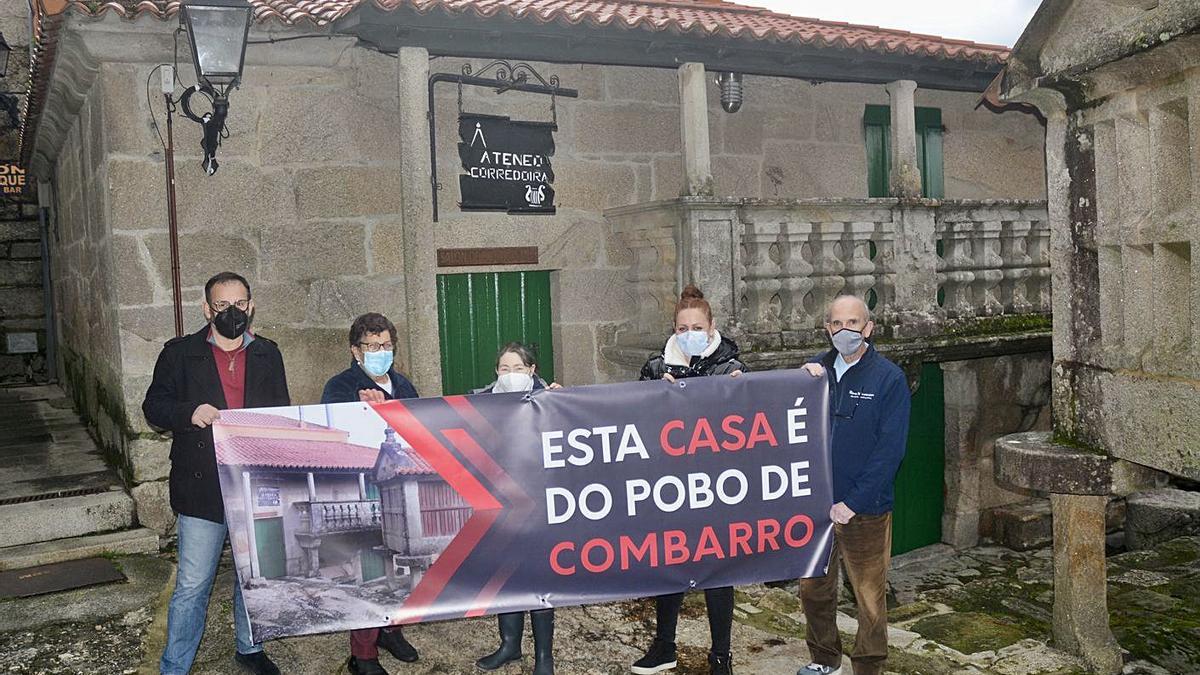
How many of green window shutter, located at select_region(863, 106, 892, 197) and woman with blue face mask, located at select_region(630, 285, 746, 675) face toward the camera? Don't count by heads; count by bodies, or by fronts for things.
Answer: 2

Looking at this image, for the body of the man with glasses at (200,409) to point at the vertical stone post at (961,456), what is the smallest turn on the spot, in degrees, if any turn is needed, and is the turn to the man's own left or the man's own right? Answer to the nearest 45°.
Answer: approximately 135° to the man's own left

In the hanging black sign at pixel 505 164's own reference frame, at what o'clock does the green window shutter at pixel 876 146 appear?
The green window shutter is roughly at 8 o'clock from the hanging black sign.

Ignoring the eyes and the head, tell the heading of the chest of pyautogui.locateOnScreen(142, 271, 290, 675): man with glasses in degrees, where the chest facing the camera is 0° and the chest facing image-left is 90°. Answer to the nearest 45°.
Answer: approximately 0°

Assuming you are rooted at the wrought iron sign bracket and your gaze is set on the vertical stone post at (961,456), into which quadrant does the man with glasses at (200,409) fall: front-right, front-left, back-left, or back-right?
back-right

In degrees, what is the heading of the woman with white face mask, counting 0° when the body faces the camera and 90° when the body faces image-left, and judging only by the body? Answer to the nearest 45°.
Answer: approximately 0°

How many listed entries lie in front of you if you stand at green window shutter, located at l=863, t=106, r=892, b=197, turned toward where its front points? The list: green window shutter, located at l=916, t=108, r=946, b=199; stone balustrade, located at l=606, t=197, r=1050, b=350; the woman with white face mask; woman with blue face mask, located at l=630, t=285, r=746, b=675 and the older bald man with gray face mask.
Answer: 4

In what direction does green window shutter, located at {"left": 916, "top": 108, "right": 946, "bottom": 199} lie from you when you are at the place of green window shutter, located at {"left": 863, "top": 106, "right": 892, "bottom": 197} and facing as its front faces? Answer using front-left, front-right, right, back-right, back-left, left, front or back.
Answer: back-left
